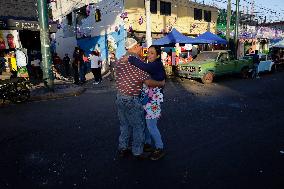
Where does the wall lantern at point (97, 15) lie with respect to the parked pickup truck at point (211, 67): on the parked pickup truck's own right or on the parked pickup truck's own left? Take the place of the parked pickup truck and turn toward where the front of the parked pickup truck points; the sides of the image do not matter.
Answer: on the parked pickup truck's own right

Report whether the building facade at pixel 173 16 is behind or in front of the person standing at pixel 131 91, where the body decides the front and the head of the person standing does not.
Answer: in front

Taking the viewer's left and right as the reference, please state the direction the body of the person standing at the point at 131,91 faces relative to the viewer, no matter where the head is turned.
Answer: facing away from the viewer and to the right of the viewer

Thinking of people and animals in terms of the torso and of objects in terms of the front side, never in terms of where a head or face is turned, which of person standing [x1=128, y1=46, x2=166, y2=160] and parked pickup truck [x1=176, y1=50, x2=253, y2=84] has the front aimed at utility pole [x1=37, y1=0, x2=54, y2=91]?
the parked pickup truck

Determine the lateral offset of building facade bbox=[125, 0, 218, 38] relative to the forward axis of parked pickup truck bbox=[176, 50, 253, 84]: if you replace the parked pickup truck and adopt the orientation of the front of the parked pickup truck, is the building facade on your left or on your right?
on your right

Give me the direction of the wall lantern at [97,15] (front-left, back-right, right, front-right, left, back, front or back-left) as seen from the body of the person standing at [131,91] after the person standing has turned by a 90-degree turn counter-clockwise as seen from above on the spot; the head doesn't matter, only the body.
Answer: front-right

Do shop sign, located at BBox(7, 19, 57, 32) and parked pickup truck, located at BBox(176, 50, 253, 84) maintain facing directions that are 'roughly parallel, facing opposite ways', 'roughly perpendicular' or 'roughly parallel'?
roughly perpendicular

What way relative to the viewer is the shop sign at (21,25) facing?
toward the camera
